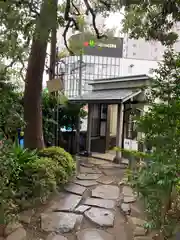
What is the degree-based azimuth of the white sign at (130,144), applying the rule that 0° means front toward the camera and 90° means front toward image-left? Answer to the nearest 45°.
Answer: approximately 0°

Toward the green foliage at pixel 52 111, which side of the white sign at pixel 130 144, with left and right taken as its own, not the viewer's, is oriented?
right

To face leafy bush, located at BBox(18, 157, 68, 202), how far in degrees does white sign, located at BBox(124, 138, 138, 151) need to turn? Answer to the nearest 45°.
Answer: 0° — it already faces it

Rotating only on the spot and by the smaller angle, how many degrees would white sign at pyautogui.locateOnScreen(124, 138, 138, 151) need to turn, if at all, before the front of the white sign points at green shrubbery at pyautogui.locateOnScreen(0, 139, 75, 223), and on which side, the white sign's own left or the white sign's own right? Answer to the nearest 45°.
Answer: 0° — it already faces it

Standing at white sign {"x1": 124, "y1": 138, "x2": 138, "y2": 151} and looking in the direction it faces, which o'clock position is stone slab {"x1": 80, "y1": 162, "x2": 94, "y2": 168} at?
The stone slab is roughly at 2 o'clock from the white sign.
